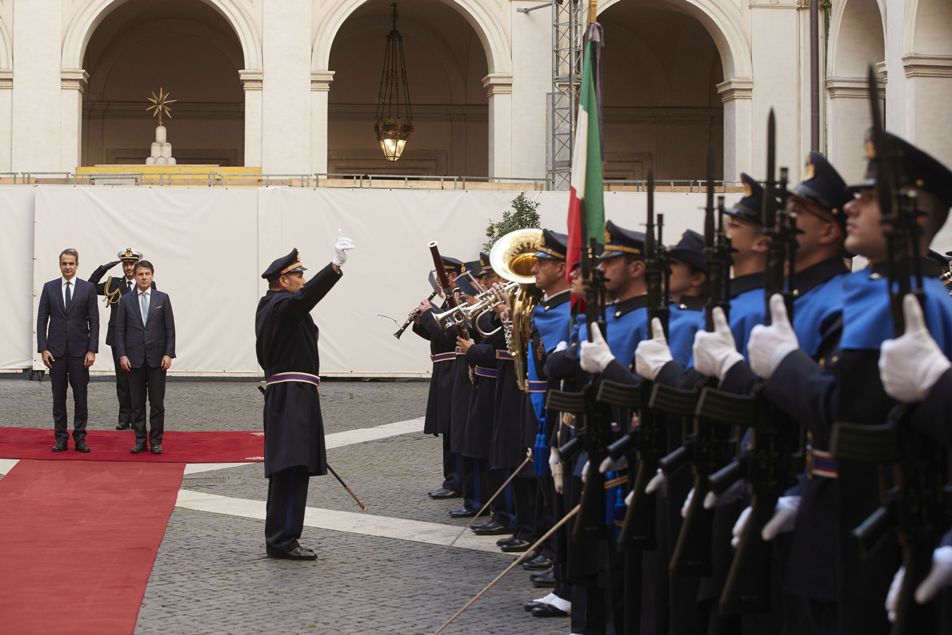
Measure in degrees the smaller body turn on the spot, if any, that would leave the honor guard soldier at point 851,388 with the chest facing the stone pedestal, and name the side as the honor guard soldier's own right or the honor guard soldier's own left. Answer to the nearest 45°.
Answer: approximately 45° to the honor guard soldier's own right

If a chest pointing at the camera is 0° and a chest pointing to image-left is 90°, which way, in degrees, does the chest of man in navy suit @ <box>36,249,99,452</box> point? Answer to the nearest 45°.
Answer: approximately 0°

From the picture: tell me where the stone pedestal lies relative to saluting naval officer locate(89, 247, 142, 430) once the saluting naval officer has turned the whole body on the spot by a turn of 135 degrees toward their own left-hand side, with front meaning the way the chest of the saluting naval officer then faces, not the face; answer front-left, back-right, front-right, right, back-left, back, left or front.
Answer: front-left

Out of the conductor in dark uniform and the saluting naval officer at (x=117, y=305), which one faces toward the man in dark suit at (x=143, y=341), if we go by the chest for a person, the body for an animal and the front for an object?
the saluting naval officer

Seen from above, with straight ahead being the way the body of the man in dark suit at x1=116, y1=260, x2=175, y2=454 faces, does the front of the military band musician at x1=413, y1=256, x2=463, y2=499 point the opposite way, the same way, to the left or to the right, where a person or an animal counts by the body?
to the right

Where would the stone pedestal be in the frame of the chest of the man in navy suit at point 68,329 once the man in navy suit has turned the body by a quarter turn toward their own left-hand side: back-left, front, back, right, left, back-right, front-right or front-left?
left

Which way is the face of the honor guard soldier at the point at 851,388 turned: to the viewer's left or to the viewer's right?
to the viewer's left

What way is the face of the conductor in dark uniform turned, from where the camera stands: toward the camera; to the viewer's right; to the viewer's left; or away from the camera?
to the viewer's right

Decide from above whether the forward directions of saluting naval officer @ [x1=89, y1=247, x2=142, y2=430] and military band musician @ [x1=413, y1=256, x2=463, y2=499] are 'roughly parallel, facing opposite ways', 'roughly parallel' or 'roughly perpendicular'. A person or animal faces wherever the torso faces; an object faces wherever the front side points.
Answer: roughly perpendicular

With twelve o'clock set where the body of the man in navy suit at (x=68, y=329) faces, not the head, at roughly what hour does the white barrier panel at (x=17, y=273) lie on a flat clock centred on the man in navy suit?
The white barrier panel is roughly at 6 o'clock from the man in navy suit.

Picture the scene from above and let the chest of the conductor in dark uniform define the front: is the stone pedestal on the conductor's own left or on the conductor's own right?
on the conductor's own left

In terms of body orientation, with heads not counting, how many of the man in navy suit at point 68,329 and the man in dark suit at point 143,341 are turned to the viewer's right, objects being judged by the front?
0

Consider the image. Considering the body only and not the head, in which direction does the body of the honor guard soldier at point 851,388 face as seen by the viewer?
to the viewer's left

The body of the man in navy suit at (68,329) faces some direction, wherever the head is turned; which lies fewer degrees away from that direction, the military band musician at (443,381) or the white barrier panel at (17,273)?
the military band musician
